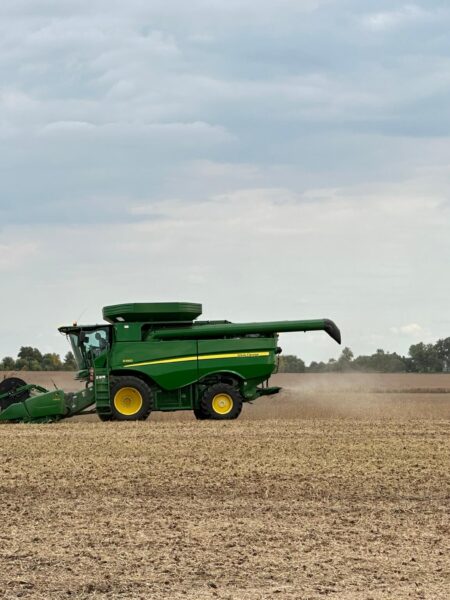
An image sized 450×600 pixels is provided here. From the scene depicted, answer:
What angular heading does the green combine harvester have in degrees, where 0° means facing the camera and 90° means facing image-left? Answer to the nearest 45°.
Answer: approximately 90°
